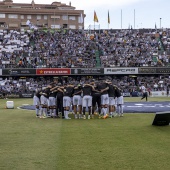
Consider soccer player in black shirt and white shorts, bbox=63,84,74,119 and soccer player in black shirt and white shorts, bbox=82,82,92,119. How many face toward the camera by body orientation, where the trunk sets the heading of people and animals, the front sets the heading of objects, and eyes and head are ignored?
0

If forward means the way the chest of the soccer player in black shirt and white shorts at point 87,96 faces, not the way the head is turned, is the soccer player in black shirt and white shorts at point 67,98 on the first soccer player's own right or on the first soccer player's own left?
on the first soccer player's own left

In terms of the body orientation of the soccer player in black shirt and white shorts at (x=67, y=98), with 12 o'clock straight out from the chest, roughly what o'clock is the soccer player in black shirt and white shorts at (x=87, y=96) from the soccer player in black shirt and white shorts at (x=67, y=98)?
the soccer player in black shirt and white shorts at (x=87, y=96) is roughly at 2 o'clock from the soccer player in black shirt and white shorts at (x=67, y=98).

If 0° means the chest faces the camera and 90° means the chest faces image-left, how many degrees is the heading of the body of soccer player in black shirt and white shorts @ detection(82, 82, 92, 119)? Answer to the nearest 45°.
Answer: approximately 180°

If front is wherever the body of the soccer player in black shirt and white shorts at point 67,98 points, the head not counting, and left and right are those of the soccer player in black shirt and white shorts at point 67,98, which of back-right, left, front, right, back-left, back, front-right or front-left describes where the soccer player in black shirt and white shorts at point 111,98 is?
front-right

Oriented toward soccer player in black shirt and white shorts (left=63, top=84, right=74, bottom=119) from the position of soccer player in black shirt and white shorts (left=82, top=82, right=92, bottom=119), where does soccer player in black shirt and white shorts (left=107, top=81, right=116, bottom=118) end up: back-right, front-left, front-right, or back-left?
back-right

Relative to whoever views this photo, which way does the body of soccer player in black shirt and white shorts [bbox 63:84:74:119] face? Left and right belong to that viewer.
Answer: facing away from the viewer and to the right of the viewer

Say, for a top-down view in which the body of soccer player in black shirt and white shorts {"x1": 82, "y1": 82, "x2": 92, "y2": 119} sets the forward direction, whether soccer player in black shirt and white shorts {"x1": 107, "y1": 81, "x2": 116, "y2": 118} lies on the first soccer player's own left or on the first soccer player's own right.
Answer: on the first soccer player's own right
